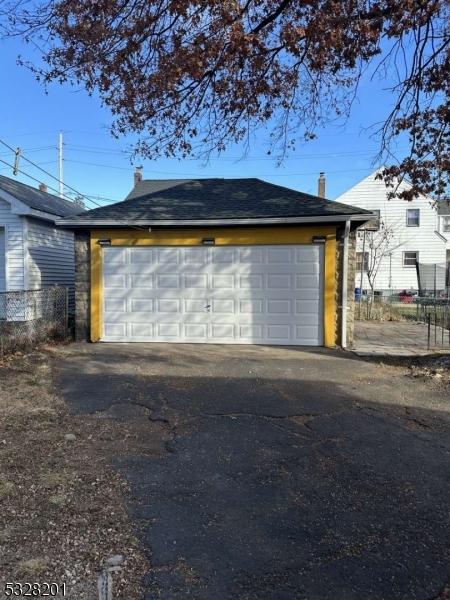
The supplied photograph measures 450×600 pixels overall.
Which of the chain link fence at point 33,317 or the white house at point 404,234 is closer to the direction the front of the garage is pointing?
the chain link fence

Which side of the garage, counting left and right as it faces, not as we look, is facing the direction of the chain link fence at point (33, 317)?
right

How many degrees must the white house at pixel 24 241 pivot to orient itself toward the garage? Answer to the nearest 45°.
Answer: approximately 45° to its left

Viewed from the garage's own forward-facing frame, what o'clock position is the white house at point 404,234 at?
The white house is roughly at 7 o'clock from the garage.

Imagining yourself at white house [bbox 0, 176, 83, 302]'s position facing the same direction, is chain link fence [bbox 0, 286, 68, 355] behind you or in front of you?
in front

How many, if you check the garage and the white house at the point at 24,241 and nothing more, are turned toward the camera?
2

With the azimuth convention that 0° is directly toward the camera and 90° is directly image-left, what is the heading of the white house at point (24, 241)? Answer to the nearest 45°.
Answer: approximately 0°
